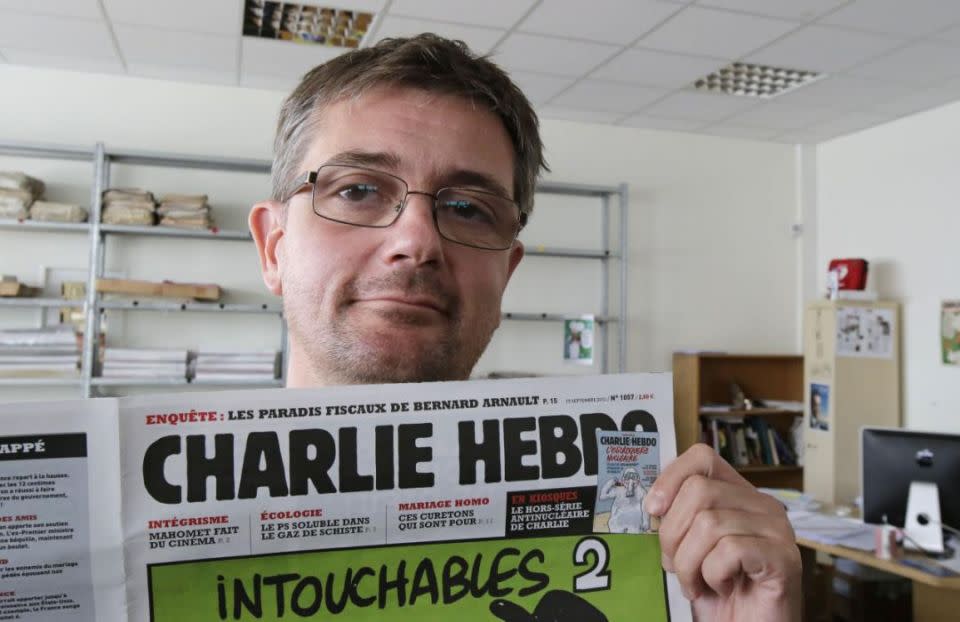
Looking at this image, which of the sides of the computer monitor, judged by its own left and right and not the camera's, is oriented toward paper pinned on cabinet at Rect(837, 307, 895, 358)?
front

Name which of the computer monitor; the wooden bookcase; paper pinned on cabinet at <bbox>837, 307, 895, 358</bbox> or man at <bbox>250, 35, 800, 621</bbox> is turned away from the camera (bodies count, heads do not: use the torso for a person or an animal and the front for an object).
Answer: the computer monitor

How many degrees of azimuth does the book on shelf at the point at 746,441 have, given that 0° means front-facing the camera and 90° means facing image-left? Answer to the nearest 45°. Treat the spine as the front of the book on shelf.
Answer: approximately 0°

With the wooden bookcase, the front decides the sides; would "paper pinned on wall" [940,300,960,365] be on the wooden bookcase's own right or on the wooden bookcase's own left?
on the wooden bookcase's own left

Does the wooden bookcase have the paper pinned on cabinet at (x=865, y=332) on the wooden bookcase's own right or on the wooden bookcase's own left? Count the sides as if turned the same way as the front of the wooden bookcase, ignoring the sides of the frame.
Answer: on the wooden bookcase's own left

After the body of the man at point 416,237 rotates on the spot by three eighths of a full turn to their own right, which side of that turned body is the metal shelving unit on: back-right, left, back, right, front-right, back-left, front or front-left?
front

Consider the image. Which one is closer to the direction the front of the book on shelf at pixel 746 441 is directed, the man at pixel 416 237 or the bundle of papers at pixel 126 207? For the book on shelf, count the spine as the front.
the man

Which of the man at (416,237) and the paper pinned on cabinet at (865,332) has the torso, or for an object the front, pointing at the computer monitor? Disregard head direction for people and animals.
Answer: the paper pinned on cabinet

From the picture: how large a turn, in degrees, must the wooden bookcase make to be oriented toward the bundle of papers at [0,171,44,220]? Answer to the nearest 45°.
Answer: approximately 45° to its right

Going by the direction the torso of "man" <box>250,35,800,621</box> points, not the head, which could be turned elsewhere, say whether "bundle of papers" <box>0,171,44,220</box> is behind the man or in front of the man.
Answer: behind

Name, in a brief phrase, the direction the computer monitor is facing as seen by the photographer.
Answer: facing away from the viewer

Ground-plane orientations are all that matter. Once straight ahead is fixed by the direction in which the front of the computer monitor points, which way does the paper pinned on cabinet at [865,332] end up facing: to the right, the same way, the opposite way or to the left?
the opposite way

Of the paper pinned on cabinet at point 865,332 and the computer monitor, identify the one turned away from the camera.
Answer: the computer monitor

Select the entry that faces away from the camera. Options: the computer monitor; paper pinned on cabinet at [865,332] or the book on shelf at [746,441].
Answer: the computer monitor

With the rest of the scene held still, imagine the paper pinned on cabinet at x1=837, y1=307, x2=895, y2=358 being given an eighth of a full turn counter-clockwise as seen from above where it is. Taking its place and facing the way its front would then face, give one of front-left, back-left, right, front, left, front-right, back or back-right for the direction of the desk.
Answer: front-right
